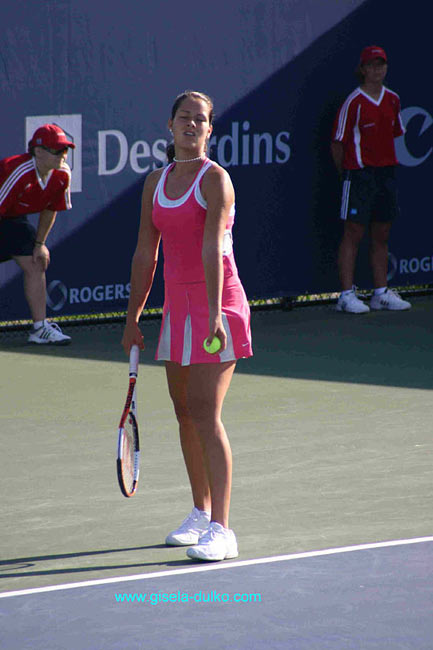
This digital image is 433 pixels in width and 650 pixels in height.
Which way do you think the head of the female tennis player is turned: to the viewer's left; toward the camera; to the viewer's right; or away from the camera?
toward the camera

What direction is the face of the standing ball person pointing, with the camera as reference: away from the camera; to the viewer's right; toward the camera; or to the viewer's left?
toward the camera

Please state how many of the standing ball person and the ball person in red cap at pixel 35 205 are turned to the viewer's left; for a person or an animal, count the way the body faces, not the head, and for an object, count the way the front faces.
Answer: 0

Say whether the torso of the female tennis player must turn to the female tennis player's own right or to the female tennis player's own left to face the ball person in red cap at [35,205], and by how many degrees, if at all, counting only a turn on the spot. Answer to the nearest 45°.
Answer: approximately 135° to the female tennis player's own right

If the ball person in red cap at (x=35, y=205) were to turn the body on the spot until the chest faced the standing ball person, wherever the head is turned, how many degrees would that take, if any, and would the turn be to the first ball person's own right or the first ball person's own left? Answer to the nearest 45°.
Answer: approximately 45° to the first ball person's own left

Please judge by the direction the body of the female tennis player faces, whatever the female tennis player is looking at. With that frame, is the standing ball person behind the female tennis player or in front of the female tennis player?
behind

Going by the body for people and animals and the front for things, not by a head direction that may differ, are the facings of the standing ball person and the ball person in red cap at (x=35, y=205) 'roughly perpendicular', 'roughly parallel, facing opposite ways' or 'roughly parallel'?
roughly parallel

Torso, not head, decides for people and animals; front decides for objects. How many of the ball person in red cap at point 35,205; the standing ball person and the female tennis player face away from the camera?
0

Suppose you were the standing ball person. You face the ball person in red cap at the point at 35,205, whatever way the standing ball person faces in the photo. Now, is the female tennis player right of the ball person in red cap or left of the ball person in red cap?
left

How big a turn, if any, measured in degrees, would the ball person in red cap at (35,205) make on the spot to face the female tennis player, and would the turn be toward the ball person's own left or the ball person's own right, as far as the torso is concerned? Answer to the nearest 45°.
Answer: approximately 45° to the ball person's own right

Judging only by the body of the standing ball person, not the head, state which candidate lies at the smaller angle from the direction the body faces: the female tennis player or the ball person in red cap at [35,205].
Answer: the female tennis player
